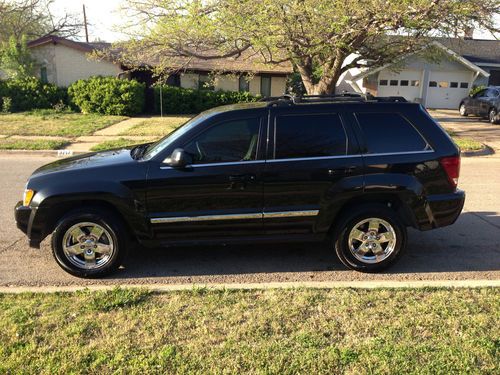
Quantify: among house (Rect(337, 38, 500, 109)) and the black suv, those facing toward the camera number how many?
1

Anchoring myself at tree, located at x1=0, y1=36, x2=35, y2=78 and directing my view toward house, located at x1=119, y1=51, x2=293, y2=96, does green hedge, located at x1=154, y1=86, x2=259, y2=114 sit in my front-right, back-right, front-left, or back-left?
front-right

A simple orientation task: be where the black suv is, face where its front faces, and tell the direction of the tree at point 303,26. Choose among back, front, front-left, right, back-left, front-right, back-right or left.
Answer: right

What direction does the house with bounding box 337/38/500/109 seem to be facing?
toward the camera

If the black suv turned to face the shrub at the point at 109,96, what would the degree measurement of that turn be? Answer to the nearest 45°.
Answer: approximately 90° to its right

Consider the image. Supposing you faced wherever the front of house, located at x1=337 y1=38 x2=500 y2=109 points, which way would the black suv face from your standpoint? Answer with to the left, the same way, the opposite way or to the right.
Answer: to the right

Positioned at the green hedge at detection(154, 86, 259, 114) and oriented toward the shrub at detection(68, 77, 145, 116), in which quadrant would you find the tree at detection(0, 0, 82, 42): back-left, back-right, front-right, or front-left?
front-right

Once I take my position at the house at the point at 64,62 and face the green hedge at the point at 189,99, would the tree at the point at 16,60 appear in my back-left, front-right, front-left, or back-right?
back-right

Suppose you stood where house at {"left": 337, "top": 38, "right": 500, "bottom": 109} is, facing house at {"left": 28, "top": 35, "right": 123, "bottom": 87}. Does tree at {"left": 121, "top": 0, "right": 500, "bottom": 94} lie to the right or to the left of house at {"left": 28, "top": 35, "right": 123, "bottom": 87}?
left

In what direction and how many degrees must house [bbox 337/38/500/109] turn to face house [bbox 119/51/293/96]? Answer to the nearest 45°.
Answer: approximately 45° to its right

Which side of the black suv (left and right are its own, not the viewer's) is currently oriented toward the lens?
left

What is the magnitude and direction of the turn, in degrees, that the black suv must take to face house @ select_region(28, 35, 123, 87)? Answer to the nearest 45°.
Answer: approximately 45° to its right

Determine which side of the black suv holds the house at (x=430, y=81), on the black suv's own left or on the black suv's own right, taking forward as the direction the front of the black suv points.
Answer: on the black suv's own right

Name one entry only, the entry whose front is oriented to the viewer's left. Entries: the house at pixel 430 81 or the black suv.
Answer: the black suv

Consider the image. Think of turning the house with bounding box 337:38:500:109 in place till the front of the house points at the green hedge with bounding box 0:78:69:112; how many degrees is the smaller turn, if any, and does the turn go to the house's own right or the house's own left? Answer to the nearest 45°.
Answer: approximately 45° to the house's own right

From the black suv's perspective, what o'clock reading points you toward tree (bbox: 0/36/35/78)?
The tree is roughly at 2 o'clock from the black suv.

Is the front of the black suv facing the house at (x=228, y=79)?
no
